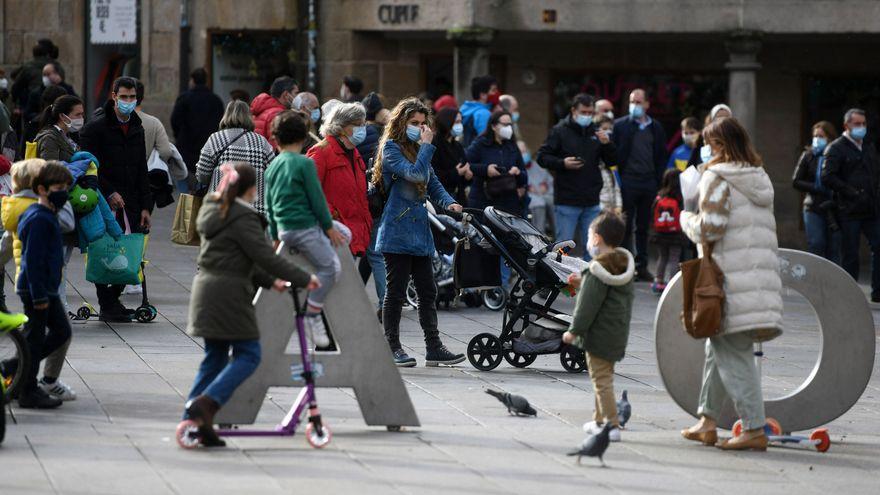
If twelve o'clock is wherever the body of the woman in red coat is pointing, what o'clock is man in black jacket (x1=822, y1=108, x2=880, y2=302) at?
The man in black jacket is roughly at 9 o'clock from the woman in red coat.

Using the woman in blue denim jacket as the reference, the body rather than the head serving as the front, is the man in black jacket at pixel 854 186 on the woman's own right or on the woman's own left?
on the woman's own left

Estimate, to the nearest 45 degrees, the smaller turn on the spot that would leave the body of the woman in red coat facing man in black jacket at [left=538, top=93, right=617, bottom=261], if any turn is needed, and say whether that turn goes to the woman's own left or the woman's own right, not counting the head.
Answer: approximately 90° to the woman's own left

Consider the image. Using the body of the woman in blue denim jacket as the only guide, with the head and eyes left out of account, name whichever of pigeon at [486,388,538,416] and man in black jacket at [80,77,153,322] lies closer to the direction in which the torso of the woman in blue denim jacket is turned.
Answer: the pigeon

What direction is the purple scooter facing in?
to the viewer's right

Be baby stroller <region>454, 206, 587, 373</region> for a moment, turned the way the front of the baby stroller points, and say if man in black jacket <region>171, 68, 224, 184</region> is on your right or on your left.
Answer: on your left

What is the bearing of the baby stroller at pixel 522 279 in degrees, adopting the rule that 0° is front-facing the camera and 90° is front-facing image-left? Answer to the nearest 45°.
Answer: approximately 270°

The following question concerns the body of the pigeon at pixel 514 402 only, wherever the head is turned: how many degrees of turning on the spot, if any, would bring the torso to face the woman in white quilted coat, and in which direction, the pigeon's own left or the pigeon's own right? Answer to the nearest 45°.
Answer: approximately 45° to the pigeon's own right
